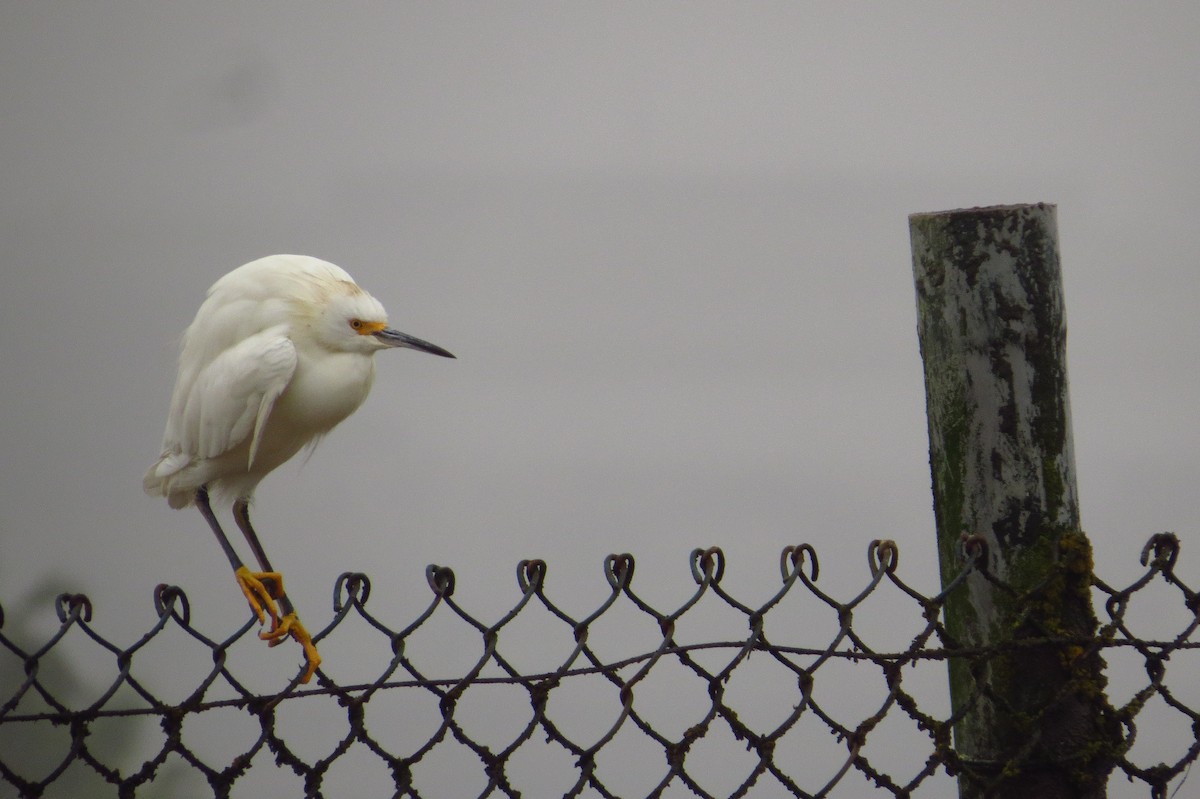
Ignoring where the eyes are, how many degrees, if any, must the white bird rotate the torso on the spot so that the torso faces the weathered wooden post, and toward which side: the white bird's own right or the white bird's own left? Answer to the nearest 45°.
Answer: approximately 45° to the white bird's own right

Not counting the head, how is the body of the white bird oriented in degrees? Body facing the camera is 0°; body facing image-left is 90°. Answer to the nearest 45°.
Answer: approximately 270°
